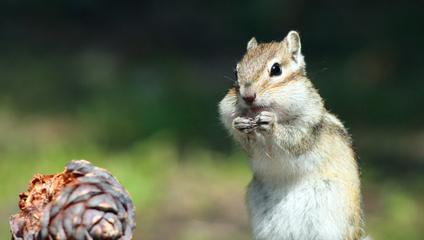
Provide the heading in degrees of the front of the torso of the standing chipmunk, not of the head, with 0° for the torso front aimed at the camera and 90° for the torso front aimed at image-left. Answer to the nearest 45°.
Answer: approximately 45°

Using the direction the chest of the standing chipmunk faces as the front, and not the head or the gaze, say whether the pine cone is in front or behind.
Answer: in front
